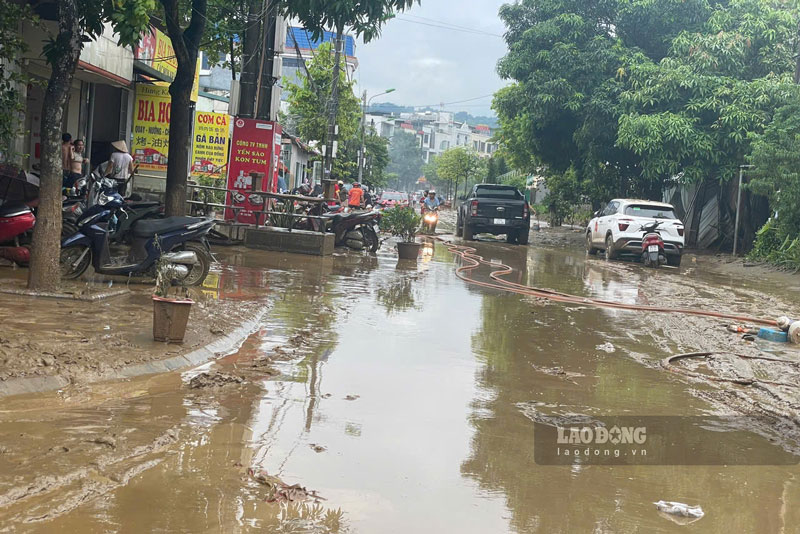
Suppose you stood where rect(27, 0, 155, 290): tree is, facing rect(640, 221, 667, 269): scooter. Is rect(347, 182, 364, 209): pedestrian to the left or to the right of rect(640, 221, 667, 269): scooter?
left

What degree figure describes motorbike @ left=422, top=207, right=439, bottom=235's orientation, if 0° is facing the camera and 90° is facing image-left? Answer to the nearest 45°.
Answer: approximately 0°

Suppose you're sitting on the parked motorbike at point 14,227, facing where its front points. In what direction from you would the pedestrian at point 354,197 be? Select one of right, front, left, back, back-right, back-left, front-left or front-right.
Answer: back-right

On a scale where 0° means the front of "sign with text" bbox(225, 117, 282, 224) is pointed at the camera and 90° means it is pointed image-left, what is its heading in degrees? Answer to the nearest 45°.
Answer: approximately 0°

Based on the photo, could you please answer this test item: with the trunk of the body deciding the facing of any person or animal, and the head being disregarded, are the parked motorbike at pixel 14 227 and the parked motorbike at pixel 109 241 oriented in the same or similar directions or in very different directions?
same or similar directions

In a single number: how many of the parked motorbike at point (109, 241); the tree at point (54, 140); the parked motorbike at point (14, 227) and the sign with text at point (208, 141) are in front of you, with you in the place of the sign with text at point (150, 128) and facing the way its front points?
3

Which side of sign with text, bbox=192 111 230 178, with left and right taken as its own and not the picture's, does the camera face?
front

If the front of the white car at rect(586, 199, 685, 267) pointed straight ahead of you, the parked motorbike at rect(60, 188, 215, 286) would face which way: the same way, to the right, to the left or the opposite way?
to the left

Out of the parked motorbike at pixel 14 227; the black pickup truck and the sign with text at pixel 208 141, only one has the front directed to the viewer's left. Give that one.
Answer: the parked motorbike

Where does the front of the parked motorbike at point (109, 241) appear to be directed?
to the viewer's left

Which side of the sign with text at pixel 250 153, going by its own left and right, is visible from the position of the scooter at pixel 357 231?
left

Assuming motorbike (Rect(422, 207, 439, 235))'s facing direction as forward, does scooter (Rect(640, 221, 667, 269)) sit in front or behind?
in front

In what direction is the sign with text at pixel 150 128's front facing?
toward the camera

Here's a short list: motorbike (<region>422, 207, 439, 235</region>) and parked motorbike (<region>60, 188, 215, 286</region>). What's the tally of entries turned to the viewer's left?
1

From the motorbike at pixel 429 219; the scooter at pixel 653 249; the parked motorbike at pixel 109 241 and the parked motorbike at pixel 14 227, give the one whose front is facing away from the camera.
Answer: the scooter

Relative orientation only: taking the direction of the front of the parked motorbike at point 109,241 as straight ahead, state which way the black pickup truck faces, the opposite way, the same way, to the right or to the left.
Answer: to the right
